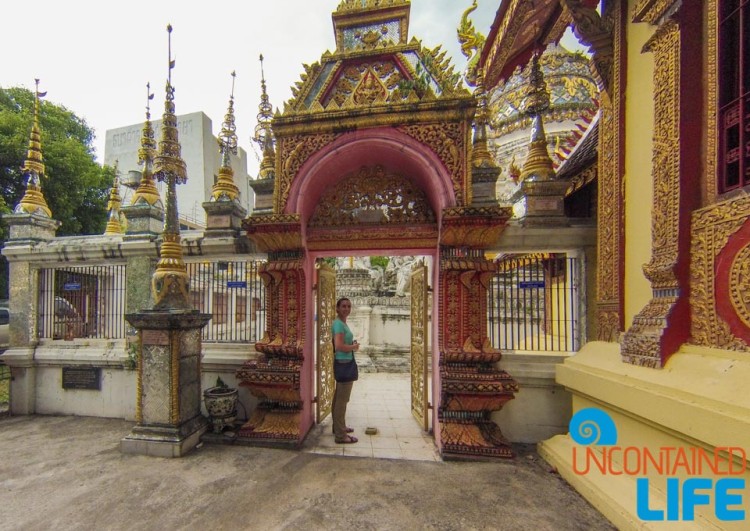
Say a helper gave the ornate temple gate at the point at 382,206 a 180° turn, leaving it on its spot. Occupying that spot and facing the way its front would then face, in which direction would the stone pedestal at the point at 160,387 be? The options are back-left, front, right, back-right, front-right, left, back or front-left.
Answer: left

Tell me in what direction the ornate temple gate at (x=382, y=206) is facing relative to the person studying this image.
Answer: facing the viewer

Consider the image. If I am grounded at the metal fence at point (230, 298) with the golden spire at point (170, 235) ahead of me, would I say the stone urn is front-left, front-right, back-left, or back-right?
front-left

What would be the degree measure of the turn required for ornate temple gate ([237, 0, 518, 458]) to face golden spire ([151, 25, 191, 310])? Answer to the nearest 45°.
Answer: approximately 90° to its right

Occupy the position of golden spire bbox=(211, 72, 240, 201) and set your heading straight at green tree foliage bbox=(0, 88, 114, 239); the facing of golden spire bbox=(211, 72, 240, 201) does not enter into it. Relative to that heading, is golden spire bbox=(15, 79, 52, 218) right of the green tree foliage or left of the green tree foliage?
left
